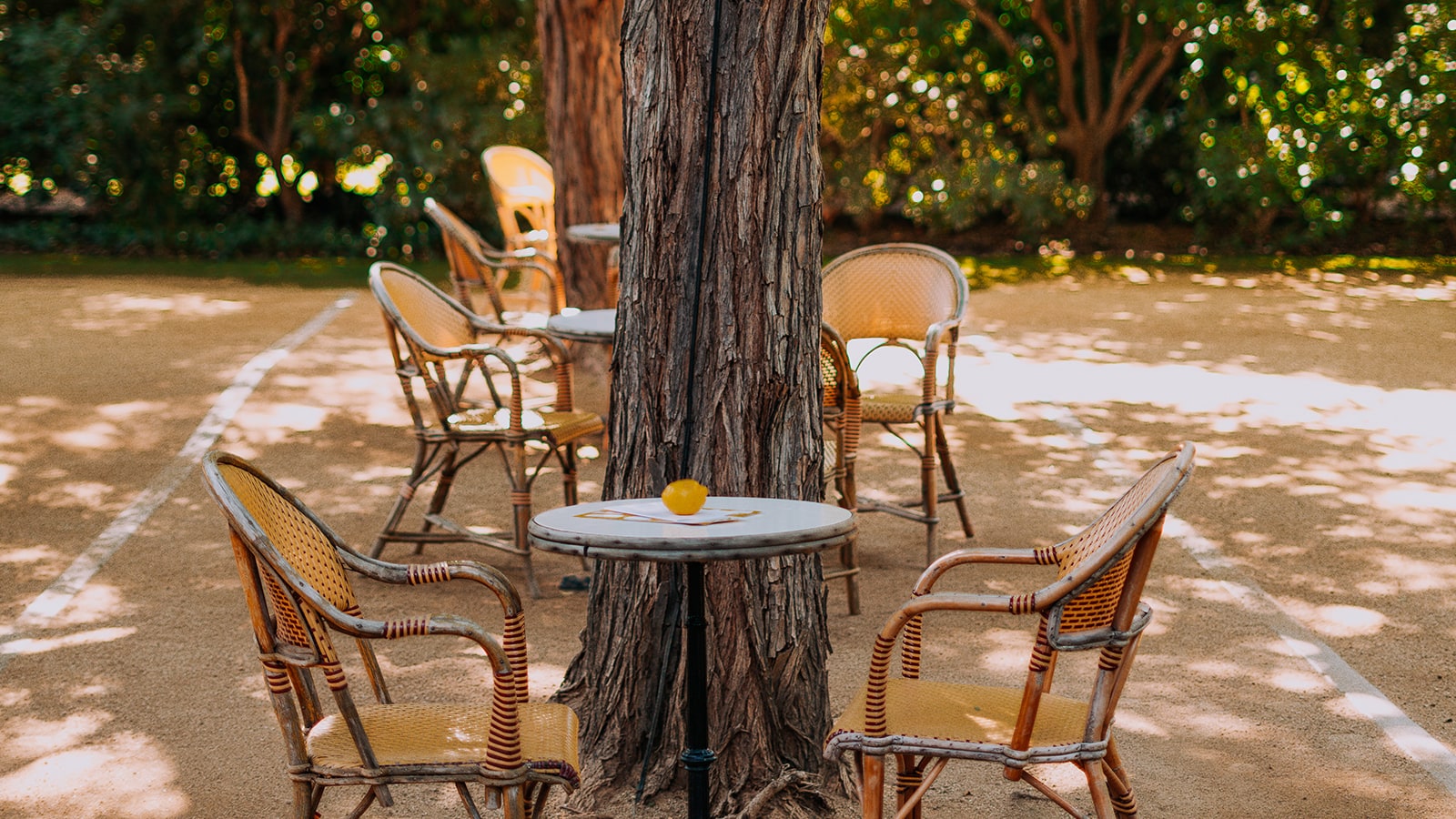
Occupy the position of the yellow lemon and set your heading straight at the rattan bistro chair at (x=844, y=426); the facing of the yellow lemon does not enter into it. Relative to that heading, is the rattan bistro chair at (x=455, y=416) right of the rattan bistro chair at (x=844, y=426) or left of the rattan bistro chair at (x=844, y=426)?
left

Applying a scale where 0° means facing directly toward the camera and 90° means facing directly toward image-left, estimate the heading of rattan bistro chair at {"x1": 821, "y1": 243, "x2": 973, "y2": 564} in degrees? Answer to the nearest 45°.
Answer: approximately 45°

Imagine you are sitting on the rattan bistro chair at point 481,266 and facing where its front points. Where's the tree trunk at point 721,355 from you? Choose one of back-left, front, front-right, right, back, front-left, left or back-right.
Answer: right

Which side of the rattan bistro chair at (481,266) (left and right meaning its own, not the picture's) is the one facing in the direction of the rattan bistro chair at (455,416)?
right

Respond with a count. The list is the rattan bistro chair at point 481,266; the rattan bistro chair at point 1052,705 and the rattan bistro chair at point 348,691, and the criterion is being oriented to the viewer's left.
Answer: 1

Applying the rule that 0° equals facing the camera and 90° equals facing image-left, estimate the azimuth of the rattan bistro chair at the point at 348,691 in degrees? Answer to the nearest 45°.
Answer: approximately 270°

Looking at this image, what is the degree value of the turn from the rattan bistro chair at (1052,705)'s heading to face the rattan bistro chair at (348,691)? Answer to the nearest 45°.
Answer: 0° — it already faces it

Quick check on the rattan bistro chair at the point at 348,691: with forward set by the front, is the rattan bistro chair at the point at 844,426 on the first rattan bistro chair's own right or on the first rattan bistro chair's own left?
on the first rattan bistro chair's own left

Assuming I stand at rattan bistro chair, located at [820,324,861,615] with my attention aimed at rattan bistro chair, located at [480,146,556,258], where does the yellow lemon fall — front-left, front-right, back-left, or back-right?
back-left

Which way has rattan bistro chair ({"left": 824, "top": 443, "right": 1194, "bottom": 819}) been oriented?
to the viewer's left

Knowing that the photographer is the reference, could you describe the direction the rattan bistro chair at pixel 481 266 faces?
facing to the right of the viewer

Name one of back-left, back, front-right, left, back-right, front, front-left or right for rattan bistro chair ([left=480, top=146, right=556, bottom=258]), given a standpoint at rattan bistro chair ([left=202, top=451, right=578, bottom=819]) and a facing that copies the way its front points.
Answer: left
